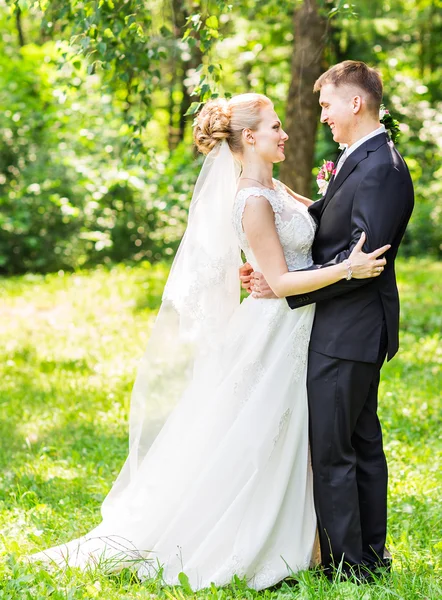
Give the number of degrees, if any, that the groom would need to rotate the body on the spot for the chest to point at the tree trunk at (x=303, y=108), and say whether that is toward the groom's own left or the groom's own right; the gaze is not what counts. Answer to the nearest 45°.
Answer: approximately 90° to the groom's own right

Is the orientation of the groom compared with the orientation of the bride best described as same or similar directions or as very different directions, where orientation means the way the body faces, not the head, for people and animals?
very different directions

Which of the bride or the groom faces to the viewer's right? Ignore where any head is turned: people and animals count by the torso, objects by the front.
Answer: the bride

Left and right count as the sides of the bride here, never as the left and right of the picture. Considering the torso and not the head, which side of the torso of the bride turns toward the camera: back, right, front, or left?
right

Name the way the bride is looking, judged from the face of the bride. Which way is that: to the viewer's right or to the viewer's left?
to the viewer's right

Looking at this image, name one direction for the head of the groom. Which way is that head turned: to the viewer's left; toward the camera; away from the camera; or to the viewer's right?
to the viewer's left

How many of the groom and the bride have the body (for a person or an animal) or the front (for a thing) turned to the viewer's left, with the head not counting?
1

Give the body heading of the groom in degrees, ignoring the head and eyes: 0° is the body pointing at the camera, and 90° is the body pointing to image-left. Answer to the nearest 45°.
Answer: approximately 90°
